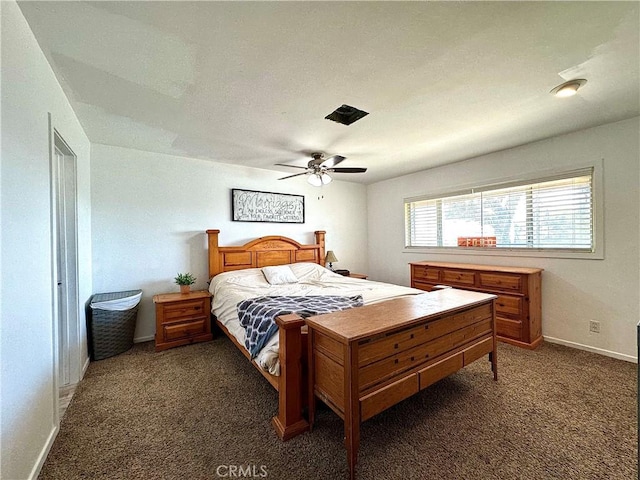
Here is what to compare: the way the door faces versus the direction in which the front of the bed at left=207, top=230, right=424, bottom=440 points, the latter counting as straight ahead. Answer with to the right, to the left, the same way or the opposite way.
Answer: to the left

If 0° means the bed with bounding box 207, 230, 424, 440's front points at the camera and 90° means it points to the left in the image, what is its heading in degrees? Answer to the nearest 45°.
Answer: approximately 315°

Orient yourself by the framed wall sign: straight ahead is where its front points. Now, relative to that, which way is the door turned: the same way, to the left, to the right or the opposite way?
to the left

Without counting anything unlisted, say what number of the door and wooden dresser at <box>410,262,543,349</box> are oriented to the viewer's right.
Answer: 1

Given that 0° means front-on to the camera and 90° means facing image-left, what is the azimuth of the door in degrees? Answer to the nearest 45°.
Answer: approximately 270°

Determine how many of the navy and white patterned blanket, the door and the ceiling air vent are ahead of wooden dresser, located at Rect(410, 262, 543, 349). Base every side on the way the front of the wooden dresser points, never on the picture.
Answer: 3

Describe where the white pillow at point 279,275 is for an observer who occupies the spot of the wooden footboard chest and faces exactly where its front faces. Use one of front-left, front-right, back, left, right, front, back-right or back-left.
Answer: back

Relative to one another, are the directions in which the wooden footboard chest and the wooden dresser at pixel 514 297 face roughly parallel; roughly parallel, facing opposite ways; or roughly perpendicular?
roughly perpendicular

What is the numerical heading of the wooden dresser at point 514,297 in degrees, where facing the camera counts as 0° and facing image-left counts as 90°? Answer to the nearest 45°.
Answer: approximately 45°

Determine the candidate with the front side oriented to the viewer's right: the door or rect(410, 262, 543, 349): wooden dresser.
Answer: the door

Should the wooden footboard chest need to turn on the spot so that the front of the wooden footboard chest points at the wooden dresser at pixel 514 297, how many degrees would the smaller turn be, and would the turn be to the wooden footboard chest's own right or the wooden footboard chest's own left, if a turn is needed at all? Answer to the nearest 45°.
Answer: approximately 90° to the wooden footboard chest's own left
